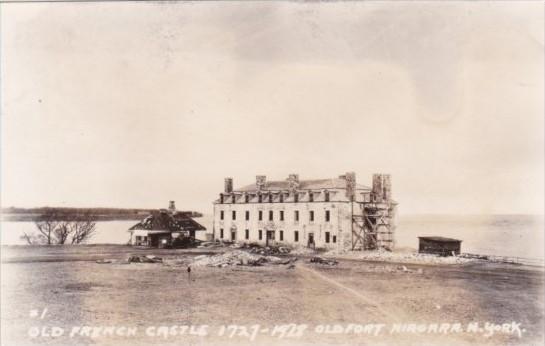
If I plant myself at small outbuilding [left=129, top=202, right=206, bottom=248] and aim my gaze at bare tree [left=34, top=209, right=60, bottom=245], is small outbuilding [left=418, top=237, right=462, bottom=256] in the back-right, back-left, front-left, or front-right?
back-left

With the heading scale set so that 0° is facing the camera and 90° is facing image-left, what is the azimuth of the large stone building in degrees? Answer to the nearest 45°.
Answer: approximately 45°

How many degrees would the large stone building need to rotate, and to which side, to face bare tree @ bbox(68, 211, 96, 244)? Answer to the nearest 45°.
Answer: approximately 45° to its right

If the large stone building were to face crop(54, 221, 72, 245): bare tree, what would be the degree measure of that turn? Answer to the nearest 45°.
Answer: approximately 45° to its right

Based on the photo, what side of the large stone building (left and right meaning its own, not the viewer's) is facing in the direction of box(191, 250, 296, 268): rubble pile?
front

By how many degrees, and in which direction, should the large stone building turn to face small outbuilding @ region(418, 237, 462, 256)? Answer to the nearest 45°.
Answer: approximately 135° to its left
